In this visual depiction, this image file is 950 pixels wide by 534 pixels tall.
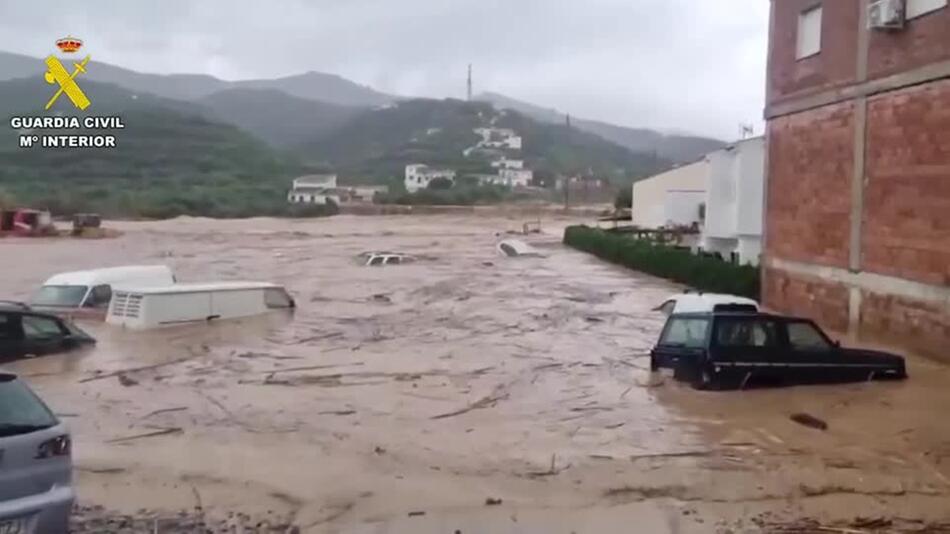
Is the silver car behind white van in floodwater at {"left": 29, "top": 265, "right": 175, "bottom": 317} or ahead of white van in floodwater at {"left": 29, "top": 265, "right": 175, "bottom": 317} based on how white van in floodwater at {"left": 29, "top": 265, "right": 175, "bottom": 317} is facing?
ahead

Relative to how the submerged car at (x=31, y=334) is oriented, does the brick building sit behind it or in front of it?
in front

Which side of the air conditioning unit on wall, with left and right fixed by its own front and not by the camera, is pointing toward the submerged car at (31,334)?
front

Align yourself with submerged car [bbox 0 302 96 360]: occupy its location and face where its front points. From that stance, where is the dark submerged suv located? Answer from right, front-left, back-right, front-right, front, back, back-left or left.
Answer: front-right

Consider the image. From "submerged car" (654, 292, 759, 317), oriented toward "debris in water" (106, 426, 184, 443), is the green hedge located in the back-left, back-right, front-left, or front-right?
back-right

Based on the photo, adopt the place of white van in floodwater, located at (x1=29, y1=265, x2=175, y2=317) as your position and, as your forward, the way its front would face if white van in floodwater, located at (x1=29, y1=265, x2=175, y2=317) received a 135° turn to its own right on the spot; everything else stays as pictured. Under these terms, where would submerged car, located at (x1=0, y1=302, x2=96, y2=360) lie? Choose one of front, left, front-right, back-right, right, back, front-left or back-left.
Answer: back

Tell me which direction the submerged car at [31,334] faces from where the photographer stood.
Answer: facing to the right of the viewer

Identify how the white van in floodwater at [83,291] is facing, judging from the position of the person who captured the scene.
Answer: facing the viewer and to the left of the viewer

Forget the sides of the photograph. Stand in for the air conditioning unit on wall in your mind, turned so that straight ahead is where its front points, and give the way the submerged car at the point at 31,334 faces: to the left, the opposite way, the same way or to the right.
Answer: the opposite way

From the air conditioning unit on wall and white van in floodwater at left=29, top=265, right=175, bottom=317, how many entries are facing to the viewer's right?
0
